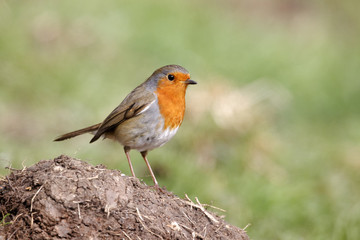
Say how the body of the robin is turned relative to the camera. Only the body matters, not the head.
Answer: to the viewer's right
